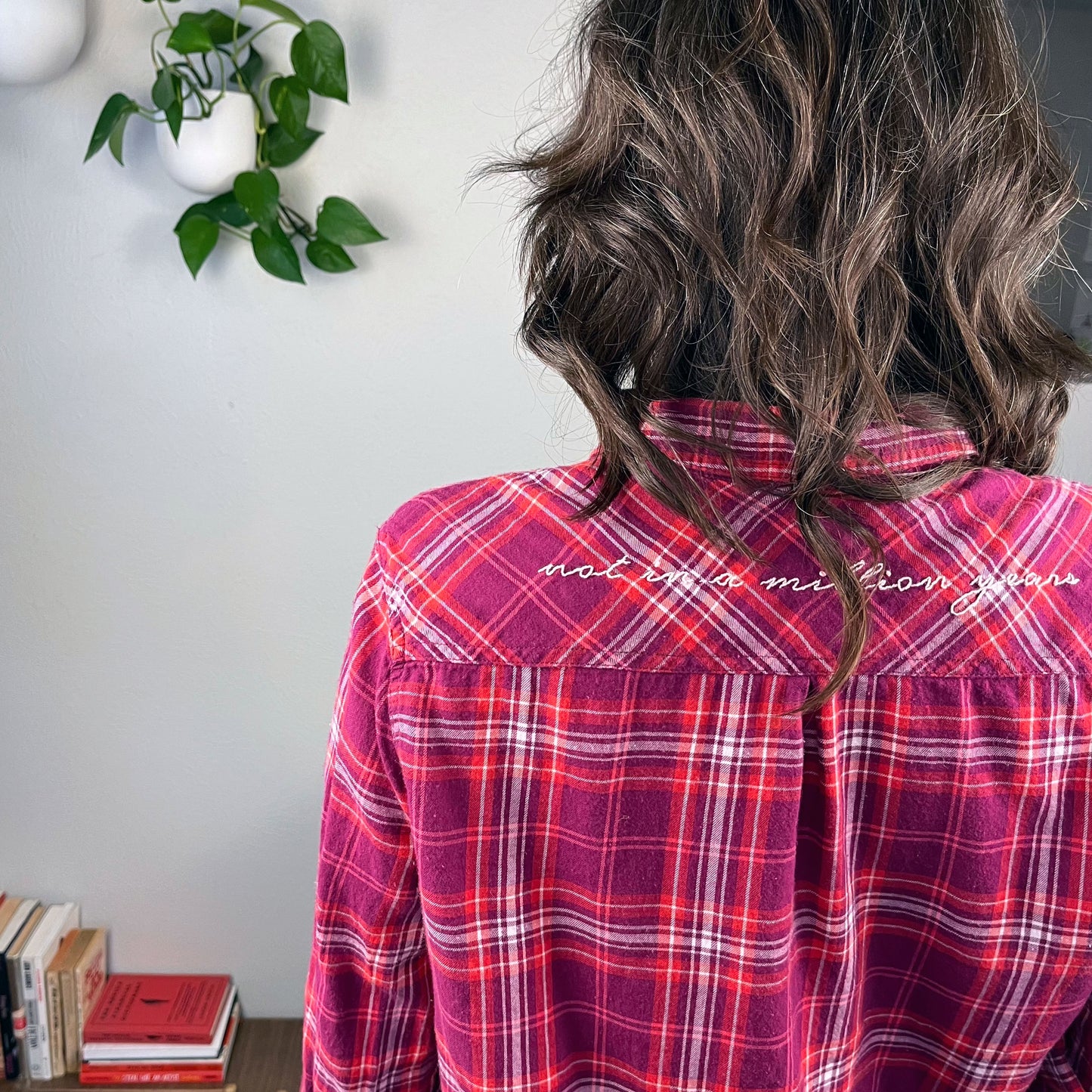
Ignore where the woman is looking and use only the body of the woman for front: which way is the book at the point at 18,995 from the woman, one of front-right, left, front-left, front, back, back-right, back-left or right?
front-left

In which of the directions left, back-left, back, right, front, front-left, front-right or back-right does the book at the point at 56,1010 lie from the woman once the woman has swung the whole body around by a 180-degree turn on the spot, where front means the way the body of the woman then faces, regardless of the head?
back-right

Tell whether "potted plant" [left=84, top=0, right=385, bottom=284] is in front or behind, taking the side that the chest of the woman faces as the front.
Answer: in front

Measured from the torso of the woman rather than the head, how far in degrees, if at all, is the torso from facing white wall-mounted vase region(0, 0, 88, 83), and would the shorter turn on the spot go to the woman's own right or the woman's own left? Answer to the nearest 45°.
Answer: approximately 45° to the woman's own left

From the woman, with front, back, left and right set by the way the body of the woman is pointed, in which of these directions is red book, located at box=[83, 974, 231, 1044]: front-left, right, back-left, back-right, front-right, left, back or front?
front-left

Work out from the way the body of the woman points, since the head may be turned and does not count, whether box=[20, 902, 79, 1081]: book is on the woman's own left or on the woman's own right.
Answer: on the woman's own left

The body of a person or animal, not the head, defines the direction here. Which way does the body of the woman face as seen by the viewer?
away from the camera

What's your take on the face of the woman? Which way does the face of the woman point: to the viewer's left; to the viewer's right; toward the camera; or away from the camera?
away from the camera
